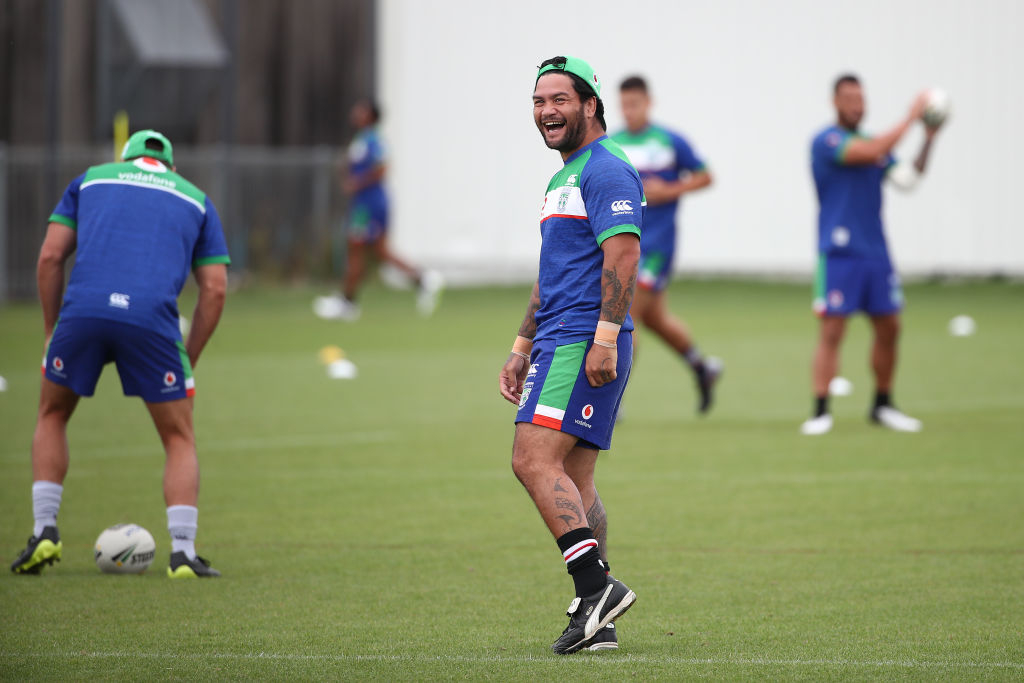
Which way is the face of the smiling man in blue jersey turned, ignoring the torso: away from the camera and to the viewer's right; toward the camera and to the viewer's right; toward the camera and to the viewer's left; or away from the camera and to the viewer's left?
toward the camera and to the viewer's left

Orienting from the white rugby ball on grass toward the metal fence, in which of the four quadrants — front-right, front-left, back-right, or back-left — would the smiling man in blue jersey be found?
back-right

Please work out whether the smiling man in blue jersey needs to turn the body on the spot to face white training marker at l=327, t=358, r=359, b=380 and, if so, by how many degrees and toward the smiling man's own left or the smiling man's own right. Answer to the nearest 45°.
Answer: approximately 135° to the smiling man's own right

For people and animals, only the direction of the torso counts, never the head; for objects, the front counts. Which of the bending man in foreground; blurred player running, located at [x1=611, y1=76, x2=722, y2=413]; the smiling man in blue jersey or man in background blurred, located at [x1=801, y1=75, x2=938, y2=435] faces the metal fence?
the bending man in foreground

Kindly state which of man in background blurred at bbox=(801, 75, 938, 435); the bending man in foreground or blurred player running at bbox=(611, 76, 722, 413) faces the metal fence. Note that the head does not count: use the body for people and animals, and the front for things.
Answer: the bending man in foreground

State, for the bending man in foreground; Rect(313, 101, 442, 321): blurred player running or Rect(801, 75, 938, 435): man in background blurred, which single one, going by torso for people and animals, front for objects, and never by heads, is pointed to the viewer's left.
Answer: the blurred player running

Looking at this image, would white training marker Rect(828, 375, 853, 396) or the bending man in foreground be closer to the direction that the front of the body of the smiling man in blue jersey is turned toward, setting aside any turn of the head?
the bending man in foreground

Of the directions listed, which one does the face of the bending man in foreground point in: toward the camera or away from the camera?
away from the camera

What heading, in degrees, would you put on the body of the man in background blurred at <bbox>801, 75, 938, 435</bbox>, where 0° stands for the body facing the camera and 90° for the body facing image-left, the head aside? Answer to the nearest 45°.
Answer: approximately 315°

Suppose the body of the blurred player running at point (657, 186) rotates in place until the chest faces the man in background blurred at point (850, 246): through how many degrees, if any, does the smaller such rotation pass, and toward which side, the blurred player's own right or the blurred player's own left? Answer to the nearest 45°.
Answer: approximately 90° to the blurred player's own left

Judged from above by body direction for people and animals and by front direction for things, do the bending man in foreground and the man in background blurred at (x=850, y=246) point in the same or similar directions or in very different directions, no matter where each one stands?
very different directions

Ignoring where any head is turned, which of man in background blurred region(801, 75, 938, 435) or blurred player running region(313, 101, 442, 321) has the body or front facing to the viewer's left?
the blurred player running

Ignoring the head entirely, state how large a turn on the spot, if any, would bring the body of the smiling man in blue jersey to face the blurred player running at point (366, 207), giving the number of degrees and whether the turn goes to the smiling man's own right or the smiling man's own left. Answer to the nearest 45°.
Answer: approximately 135° to the smiling man's own right

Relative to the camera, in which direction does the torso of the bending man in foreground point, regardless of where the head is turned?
away from the camera
